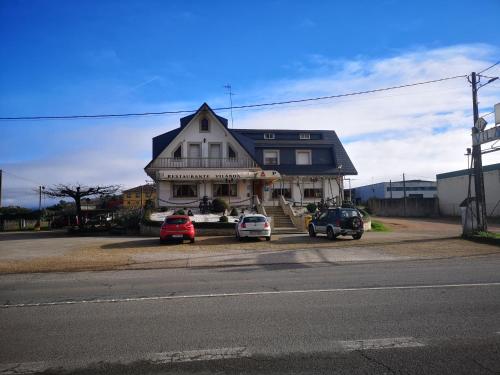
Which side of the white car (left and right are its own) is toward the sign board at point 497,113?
right

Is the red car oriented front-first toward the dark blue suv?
no

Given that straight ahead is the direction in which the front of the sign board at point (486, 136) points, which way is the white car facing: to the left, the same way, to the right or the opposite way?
to the right

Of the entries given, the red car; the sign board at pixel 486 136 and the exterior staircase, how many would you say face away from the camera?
1

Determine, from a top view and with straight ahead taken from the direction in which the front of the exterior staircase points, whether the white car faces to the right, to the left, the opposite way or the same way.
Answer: the opposite way

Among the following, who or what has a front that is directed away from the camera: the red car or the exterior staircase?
the red car

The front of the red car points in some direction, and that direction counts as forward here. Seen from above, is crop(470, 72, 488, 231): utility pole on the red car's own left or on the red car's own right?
on the red car's own right

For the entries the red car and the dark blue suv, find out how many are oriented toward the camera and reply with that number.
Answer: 0

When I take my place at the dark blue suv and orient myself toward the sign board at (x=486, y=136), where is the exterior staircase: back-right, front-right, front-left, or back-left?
back-left

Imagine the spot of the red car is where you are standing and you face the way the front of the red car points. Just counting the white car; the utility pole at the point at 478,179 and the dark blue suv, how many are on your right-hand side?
3

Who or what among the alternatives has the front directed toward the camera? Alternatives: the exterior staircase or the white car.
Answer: the exterior staircase

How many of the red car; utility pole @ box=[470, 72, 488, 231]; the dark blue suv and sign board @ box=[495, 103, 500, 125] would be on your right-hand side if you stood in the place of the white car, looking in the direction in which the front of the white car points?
3

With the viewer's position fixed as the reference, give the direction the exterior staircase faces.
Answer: facing the viewer

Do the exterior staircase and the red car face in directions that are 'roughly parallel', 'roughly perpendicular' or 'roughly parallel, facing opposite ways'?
roughly parallel, facing opposite ways

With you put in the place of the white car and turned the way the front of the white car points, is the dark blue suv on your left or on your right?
on your right

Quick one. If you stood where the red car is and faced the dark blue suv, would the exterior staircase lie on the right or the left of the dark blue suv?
left

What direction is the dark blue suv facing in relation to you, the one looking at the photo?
facing away from the viewer and to the left of the viewer

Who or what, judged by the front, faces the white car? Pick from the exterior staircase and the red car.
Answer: the exterior staircase

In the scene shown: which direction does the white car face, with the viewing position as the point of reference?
facing away from the viewer

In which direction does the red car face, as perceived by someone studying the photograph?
facing away from the viewer

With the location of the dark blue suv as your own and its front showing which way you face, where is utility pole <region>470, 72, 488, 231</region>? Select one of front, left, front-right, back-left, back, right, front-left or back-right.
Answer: back-right
